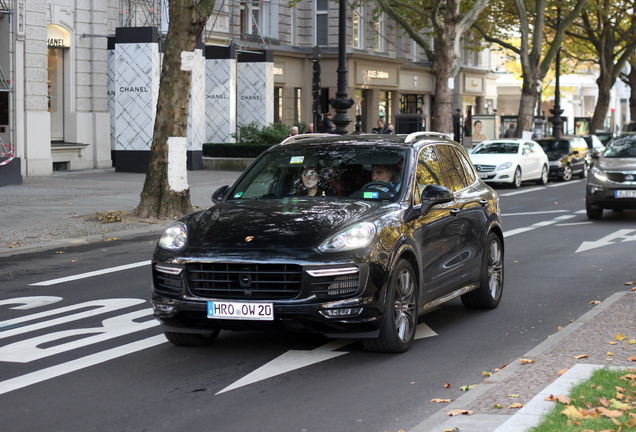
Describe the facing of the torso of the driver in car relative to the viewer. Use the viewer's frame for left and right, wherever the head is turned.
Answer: facing the viewer and to the left of the viewer

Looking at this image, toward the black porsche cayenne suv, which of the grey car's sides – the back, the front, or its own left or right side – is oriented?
front

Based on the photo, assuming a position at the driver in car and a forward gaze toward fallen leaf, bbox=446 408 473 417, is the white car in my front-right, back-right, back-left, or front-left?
back-left

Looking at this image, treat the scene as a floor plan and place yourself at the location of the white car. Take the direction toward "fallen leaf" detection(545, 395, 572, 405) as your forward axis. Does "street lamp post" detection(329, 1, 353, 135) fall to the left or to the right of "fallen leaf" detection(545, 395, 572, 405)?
right

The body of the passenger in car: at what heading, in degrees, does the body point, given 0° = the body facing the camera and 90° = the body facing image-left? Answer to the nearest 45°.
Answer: approximately 45°

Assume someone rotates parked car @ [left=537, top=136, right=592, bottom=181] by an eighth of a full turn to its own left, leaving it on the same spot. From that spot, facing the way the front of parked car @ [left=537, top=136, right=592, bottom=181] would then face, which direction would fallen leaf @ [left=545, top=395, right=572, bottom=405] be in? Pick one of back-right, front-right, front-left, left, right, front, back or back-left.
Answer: front

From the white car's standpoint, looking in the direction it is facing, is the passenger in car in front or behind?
in front

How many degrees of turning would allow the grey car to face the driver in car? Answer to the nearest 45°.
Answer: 0° — it already faces them

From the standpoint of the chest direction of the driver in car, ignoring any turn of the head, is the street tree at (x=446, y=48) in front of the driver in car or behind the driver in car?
behind

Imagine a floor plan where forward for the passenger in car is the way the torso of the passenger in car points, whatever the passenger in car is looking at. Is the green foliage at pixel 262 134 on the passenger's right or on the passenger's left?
on the passenger's right

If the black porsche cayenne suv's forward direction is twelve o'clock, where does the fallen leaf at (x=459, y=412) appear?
The fallen leaf is roughly at 10 o'clock from the black porsche cayenne suv.

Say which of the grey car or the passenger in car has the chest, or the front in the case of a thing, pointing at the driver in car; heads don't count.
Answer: the grey car

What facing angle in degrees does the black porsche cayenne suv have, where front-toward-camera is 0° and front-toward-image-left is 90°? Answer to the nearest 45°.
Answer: approximately 45°

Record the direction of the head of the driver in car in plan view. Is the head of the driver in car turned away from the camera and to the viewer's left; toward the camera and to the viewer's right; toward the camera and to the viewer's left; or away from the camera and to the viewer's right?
toward the camera and to the viewer's left

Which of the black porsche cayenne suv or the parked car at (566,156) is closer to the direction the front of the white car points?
the black porsche cayenne suv
